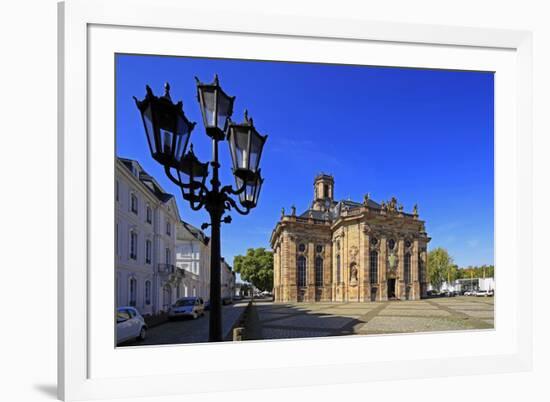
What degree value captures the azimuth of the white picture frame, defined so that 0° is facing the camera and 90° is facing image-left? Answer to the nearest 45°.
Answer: approximately 315°
